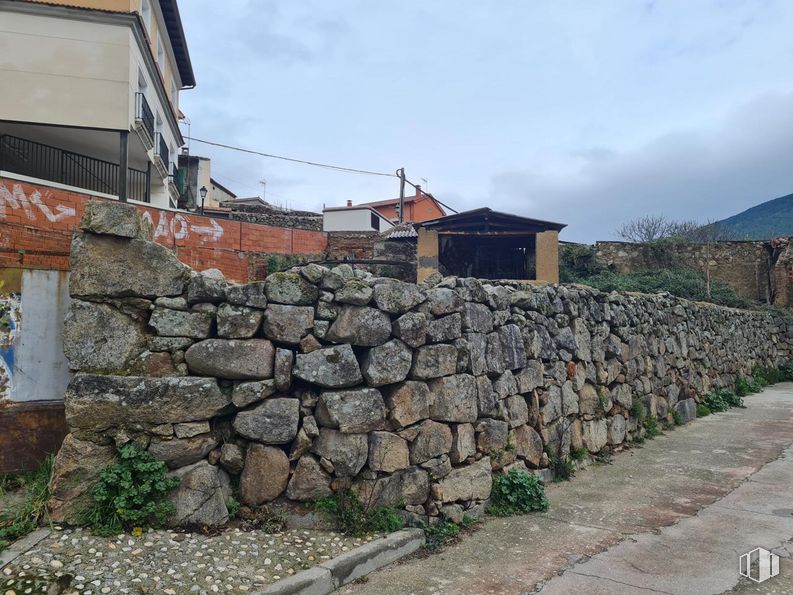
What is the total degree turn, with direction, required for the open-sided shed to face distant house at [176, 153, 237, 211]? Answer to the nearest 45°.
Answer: approximately 135° to its right

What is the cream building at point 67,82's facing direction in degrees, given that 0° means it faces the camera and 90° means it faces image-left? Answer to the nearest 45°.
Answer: approximately 270°

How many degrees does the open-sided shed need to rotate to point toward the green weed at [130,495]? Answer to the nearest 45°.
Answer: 0° — it already faces it

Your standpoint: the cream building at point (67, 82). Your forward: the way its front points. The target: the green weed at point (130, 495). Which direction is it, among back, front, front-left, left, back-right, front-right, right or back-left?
right

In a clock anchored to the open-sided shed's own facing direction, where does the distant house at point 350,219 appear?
The distant house is roughly at 5 o'clock from the open-sided shed.

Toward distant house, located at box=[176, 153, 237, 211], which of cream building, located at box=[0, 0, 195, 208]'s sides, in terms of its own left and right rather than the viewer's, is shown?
left

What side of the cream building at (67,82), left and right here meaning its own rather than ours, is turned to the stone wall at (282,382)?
right

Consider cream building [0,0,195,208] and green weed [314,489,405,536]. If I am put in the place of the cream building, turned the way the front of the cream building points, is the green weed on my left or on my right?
on my right

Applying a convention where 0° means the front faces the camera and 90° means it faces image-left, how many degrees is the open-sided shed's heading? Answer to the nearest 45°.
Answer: approximately 0°

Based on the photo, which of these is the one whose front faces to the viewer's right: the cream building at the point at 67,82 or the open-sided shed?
the cream building

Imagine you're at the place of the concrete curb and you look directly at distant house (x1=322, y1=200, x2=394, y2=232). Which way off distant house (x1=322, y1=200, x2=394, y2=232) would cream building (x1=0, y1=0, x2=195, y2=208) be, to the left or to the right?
left
